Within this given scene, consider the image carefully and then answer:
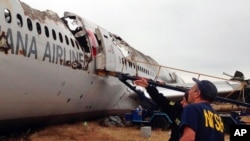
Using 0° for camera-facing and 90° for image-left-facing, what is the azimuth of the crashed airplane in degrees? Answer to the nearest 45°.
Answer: approximately 45°

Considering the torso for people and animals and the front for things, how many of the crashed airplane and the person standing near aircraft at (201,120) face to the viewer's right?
0

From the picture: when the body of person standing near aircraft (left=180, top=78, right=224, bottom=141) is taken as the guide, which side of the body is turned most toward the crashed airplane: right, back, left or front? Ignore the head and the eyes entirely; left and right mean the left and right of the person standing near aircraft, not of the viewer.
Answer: front

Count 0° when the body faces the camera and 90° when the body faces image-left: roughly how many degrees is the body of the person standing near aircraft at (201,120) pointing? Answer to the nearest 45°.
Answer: approximately 135°

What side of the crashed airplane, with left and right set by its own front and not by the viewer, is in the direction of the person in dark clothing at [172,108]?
left

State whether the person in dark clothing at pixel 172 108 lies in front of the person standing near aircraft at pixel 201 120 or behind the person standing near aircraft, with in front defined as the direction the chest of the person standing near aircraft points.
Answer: in front

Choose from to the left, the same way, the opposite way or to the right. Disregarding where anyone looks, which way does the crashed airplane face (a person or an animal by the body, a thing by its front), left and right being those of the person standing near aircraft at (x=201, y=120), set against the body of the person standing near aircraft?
to the left

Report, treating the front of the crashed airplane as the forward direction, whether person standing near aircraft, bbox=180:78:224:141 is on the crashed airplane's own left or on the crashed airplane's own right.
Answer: on the crashed airplane's own left
